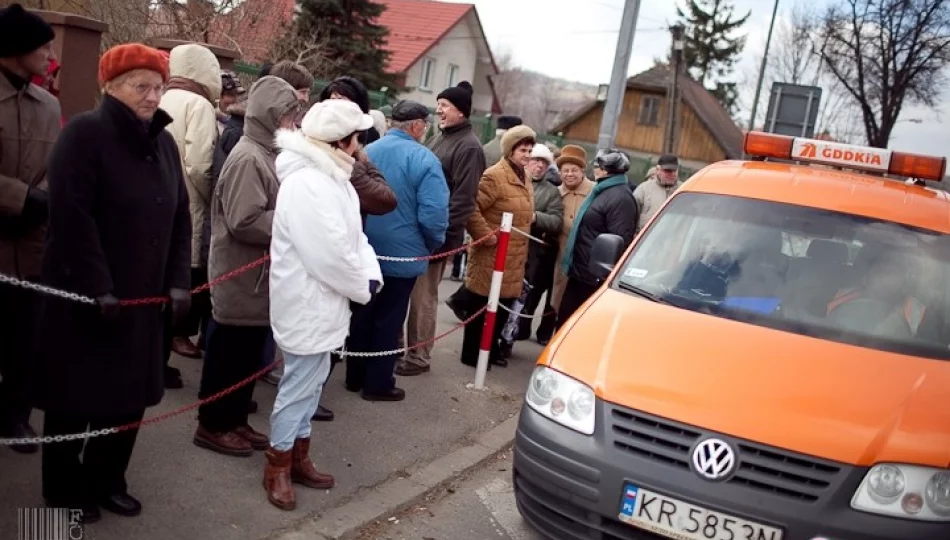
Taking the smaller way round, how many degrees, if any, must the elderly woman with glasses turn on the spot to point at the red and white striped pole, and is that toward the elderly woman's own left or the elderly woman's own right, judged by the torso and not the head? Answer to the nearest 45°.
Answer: approximately 90° to the elderly woman's own left

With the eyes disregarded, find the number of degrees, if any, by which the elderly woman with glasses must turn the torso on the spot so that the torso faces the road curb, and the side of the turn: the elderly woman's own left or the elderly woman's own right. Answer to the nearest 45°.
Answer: approximately 45° to the elderly woman's own left

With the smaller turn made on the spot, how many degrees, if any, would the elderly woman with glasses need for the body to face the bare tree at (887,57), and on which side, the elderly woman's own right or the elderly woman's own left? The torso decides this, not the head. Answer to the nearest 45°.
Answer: approximately 90° to the elderly woman's own left

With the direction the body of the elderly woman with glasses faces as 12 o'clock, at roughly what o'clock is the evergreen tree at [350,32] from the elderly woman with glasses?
The evergreen tree is roughly at 8 o'clock from the elderly woman with glasses.

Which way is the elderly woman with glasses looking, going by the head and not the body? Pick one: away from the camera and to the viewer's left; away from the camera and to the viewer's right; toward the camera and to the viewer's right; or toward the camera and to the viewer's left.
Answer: toward the camera and to the viewer's right

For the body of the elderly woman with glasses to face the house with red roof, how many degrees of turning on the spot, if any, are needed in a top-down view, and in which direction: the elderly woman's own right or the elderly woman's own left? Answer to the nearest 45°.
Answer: approximately 135° to the elderly woman's own left

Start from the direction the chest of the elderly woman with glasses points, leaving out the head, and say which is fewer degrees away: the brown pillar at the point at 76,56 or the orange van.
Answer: the orange van

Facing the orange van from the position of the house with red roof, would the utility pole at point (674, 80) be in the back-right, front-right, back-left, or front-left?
front-left

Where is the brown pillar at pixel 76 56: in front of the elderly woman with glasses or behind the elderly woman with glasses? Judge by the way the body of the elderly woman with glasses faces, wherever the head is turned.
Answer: behind

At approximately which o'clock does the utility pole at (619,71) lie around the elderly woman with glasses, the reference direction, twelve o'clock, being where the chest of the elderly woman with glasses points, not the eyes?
The utility pole is roughly at 9 o'clock from the elderly woman with glasses.

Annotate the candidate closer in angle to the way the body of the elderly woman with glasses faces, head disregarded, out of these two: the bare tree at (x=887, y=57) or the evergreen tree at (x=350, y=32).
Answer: the bare tree
